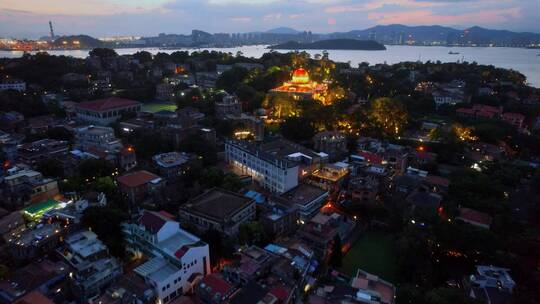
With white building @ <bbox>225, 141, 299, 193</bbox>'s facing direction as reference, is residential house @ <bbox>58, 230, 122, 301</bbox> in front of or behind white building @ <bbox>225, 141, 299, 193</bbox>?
in front

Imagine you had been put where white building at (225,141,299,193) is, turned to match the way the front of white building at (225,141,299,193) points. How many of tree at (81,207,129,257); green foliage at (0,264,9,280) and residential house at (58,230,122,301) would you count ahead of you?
3

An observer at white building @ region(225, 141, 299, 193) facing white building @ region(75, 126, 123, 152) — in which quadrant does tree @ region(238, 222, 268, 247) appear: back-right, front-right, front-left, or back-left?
back-left

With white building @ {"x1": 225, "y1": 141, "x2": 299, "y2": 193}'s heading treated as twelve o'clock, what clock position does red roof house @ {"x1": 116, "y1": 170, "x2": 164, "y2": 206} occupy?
The red roof house is roughly at 1 o'clock from the white building.

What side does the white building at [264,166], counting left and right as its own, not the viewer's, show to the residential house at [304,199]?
left

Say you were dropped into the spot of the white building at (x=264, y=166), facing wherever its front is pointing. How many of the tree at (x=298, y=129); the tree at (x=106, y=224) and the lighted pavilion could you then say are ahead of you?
1

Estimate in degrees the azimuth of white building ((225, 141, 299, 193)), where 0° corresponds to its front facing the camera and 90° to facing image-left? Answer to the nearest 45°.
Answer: approximately 45°

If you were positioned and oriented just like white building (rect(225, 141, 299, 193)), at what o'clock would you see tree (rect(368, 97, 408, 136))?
The tree is roughly at 6 o'clock from the white building.

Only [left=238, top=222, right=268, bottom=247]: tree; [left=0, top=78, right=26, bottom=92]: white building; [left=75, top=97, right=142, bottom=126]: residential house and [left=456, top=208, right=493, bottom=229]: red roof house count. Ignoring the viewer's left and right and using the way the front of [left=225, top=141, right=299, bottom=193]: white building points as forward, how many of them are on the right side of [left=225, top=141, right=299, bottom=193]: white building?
2

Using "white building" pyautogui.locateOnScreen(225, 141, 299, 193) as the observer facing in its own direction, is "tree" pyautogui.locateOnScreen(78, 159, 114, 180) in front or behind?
in front

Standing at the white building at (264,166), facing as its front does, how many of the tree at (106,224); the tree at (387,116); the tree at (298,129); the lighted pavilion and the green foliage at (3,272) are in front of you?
2
